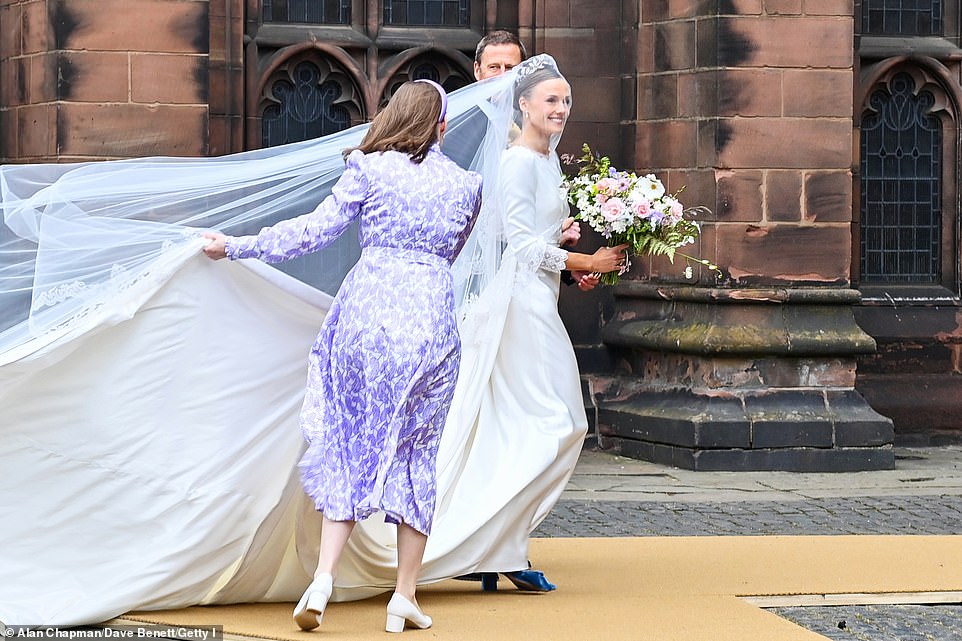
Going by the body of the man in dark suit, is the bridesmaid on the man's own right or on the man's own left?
on the man's own right

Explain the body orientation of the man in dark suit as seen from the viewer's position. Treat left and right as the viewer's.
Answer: facing the viewer and to the right of the viewer
